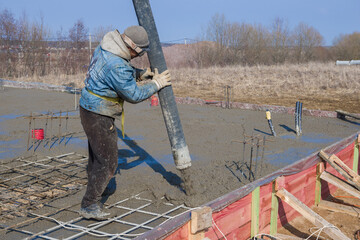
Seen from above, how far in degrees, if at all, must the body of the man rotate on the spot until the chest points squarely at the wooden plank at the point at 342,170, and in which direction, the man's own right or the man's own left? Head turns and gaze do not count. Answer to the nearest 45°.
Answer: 0° — they already face it

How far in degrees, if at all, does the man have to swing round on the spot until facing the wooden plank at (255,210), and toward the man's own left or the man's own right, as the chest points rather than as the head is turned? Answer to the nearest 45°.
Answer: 0° — they already face it

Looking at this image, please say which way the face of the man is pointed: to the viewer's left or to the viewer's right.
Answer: to the viewer's right

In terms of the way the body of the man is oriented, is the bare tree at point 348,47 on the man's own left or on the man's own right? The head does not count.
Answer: on the man's own left

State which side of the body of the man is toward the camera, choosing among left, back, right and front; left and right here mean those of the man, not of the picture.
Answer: right

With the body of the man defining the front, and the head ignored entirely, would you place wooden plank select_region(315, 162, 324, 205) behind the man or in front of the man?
in front

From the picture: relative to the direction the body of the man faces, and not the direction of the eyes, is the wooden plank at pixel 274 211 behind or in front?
in front

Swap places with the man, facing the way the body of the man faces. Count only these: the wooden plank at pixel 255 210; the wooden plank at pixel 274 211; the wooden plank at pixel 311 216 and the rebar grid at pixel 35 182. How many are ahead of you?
3

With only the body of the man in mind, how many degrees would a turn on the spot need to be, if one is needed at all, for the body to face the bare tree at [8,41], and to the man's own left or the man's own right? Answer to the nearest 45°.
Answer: approximately 90° to the man's own left

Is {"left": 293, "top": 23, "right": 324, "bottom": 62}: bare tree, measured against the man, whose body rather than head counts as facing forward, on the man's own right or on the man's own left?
on the man's own left
